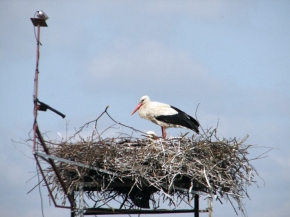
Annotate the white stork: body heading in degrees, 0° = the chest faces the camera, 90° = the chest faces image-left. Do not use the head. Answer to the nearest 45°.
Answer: approximately 90°
